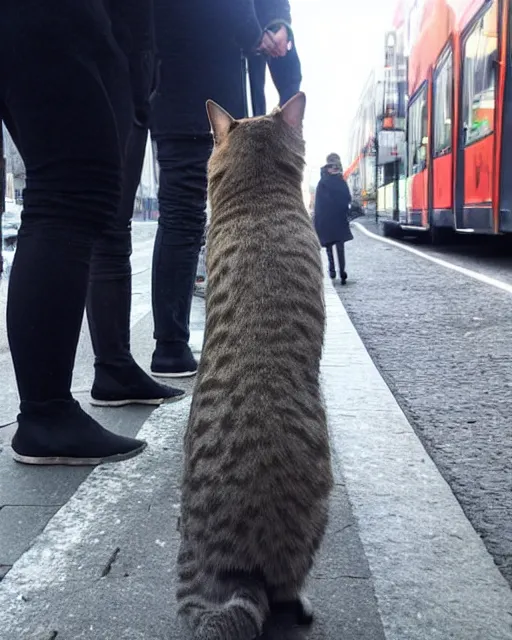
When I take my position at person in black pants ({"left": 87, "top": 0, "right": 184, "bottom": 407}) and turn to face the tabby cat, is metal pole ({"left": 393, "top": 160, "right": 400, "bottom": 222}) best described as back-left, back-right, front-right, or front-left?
back-left

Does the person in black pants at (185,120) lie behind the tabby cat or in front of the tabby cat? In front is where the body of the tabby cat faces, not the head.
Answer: in front

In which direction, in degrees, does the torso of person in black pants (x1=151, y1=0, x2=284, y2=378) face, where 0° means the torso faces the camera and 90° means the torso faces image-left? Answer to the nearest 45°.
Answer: approximately 225°

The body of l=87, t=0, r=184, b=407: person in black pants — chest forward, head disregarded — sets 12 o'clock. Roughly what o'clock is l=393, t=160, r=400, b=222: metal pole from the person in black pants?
The metal pole is roughly at 10 o'clock from the person in black pants.

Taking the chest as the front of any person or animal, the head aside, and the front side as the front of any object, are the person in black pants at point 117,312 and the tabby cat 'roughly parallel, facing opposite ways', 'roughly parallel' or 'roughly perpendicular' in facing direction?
roughly perpendicular

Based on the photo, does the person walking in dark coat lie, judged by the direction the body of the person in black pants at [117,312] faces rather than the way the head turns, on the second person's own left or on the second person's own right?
on the second person's own left

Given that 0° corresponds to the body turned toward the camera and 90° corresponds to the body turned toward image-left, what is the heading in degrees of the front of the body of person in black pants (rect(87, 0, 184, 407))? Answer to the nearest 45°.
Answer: approximately 270°

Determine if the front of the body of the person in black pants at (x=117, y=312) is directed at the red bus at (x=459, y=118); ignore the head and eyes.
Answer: no

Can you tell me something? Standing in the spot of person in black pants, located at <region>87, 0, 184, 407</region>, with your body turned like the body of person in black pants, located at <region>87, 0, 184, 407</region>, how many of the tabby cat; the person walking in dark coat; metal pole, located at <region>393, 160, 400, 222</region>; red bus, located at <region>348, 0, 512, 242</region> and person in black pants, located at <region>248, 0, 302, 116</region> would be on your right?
1

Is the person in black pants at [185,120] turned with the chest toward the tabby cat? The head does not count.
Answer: no

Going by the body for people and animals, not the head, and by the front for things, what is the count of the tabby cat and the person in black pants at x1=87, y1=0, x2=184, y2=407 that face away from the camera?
1

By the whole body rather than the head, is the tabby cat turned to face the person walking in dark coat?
yes

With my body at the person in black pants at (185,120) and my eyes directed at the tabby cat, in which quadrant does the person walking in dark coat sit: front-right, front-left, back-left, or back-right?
back-left

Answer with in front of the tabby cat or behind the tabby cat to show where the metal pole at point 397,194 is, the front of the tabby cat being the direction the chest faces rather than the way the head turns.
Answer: in front

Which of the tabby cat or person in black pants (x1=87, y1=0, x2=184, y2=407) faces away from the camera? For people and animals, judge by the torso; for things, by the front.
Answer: the tabby cat

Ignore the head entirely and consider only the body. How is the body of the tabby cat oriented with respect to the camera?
away from the camera
